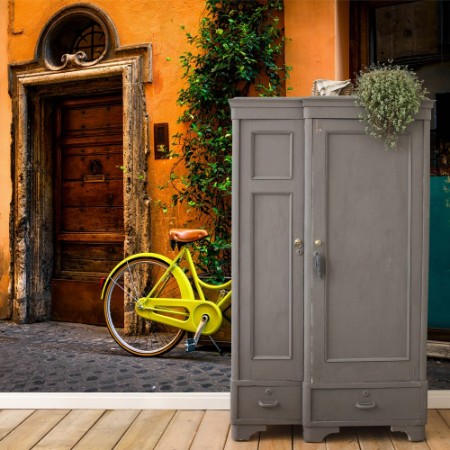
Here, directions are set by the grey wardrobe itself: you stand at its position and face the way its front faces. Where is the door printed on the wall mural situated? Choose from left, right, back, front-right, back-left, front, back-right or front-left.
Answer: back-right

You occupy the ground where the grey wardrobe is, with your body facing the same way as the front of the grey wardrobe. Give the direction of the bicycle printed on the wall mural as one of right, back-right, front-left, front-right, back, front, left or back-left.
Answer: back-right

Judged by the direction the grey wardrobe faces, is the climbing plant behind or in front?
behind

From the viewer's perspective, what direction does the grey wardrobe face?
toward the camera
